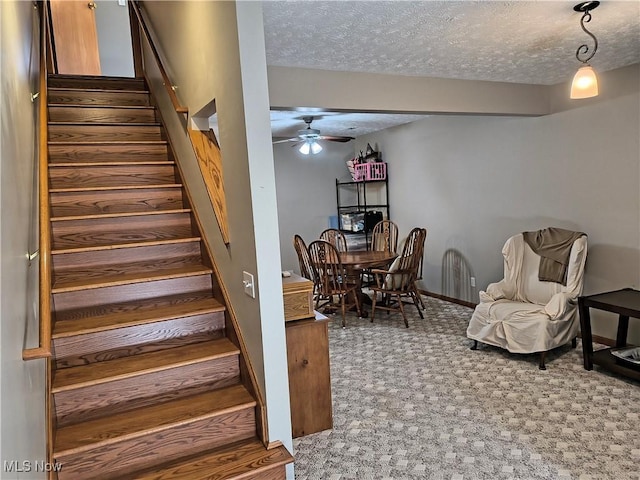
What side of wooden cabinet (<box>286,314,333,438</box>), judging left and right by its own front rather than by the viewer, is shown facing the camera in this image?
right

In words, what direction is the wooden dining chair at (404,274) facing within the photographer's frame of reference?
facing away from the viewer and to the left of the viewer

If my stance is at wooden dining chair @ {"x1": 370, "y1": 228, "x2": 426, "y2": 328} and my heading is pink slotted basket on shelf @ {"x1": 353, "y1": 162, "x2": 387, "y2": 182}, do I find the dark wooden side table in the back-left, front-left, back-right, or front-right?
back-right

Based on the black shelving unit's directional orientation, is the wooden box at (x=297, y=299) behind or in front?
in front

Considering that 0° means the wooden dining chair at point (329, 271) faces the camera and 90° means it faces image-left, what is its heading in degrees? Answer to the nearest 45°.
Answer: approximately 225°

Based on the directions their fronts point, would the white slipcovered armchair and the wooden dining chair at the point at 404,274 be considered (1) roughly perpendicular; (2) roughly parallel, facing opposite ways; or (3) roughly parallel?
roughly perpendicular

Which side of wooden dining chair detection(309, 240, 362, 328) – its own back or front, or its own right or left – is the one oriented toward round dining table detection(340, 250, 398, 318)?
front

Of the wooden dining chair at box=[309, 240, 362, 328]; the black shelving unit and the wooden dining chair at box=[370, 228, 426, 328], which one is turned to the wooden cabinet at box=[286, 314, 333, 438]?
the black shelving unit

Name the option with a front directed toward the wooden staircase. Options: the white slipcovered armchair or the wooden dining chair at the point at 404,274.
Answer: the white slipcovered armchair

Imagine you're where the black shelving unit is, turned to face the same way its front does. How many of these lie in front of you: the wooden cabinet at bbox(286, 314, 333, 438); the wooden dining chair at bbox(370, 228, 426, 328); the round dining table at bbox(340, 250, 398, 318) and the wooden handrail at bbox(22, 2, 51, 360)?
4

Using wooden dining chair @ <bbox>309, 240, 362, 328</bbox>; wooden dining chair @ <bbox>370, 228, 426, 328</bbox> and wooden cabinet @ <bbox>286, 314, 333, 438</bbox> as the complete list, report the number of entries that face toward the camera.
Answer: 0

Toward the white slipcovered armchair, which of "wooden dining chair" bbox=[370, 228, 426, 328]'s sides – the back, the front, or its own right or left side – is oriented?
back

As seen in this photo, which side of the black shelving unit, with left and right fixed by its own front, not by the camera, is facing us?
front

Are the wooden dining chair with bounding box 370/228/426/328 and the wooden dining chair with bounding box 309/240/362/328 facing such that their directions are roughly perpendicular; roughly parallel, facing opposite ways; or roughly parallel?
roughly perpendicular

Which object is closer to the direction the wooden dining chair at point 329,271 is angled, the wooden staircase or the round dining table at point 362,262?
the round dining table

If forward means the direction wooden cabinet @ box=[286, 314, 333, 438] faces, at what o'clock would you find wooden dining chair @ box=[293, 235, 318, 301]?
The wooden dining chair is roughly at 9 o'clock from the wooden cabinet.

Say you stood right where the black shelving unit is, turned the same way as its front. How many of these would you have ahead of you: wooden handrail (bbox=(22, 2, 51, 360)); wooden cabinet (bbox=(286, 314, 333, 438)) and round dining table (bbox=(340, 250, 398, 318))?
3
